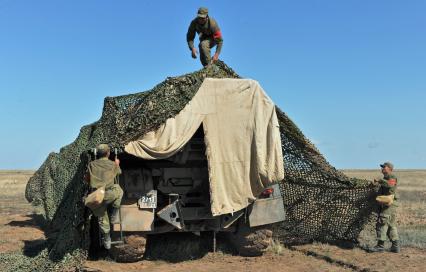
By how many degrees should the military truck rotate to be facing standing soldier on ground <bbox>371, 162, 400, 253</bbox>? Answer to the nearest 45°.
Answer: approximately 90° to its right

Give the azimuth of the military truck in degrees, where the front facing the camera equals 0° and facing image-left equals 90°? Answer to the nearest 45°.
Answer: approximately 180°

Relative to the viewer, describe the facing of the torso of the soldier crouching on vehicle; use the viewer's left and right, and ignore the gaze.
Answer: facing the viewer

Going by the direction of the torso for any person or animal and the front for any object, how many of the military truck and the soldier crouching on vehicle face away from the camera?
1

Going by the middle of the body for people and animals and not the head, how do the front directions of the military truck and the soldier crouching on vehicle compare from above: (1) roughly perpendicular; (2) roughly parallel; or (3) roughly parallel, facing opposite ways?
roughly parallel, facing opposite ways

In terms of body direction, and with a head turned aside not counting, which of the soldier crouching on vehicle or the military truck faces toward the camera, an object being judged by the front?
the soldier crouching on vehicle
